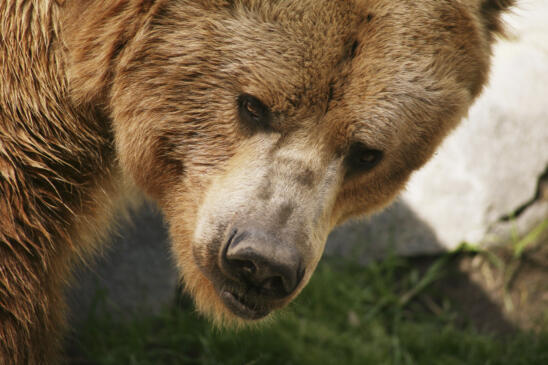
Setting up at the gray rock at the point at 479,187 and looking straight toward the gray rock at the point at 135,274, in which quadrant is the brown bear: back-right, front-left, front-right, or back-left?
front-left

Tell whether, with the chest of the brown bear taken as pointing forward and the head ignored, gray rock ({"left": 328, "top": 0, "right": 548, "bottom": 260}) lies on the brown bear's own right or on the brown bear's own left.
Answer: on the brown bear's own left

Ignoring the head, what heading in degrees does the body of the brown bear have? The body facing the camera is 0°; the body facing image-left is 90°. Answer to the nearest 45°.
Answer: approximately 315°
